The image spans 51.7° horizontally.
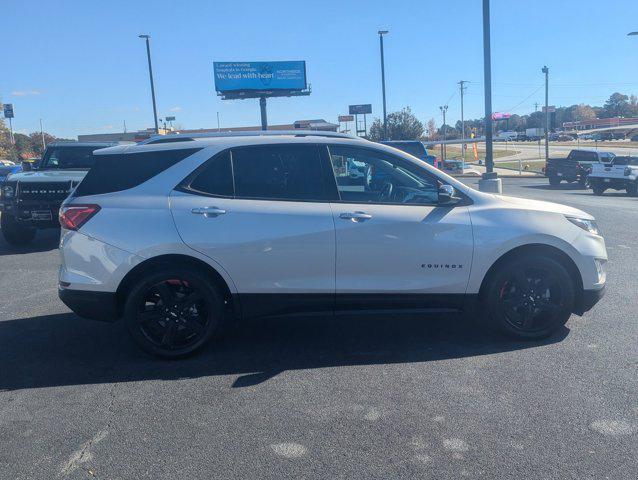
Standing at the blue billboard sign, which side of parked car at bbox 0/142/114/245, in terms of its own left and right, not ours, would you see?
back

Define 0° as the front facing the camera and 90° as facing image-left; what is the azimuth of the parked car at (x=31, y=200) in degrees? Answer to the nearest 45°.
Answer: approximately 45°

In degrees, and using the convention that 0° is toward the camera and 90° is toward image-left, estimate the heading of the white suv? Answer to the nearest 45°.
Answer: approximately 270°

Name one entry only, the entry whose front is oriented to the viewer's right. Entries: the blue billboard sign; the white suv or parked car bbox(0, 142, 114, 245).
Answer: the white suv

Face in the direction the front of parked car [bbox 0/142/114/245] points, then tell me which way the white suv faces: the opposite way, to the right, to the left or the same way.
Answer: to the left

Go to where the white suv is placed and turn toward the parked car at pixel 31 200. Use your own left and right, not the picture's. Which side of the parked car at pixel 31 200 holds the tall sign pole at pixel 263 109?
right

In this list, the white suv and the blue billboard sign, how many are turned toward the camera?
1

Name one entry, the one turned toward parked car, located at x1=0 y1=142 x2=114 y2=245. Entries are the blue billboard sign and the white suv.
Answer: the blue billboard sign

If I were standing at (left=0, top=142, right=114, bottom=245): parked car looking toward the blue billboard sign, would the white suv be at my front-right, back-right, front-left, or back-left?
back-right

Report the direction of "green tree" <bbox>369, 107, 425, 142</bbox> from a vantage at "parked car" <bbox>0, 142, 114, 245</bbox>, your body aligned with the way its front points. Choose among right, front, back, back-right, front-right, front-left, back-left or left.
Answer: back

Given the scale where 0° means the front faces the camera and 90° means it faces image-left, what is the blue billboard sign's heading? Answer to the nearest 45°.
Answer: approximately 0°

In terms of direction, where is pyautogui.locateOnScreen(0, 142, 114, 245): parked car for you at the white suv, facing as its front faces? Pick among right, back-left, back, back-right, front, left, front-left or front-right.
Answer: back-left
